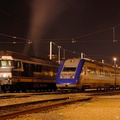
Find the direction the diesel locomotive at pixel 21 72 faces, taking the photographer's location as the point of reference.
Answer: facing the viewer and to the left of the viewer

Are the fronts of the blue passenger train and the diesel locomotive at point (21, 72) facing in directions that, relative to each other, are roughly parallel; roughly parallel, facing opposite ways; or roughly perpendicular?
roughly parallel

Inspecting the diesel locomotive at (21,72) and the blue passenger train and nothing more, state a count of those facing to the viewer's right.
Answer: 0

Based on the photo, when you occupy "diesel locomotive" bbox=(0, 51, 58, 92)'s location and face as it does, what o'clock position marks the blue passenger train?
The blue passenger train is roughly at 8 o'clock from the diesel locomotive.

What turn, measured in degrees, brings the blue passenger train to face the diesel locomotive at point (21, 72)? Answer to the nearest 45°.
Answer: approximately 45° to its right
